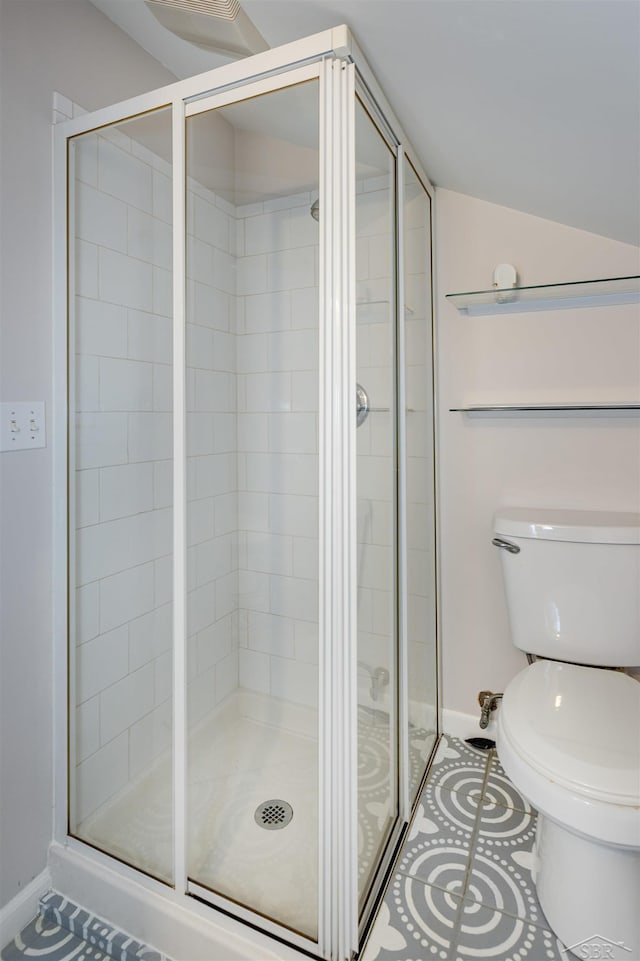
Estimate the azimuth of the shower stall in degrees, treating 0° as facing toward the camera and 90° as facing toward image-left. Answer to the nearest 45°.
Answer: approximately 0°
